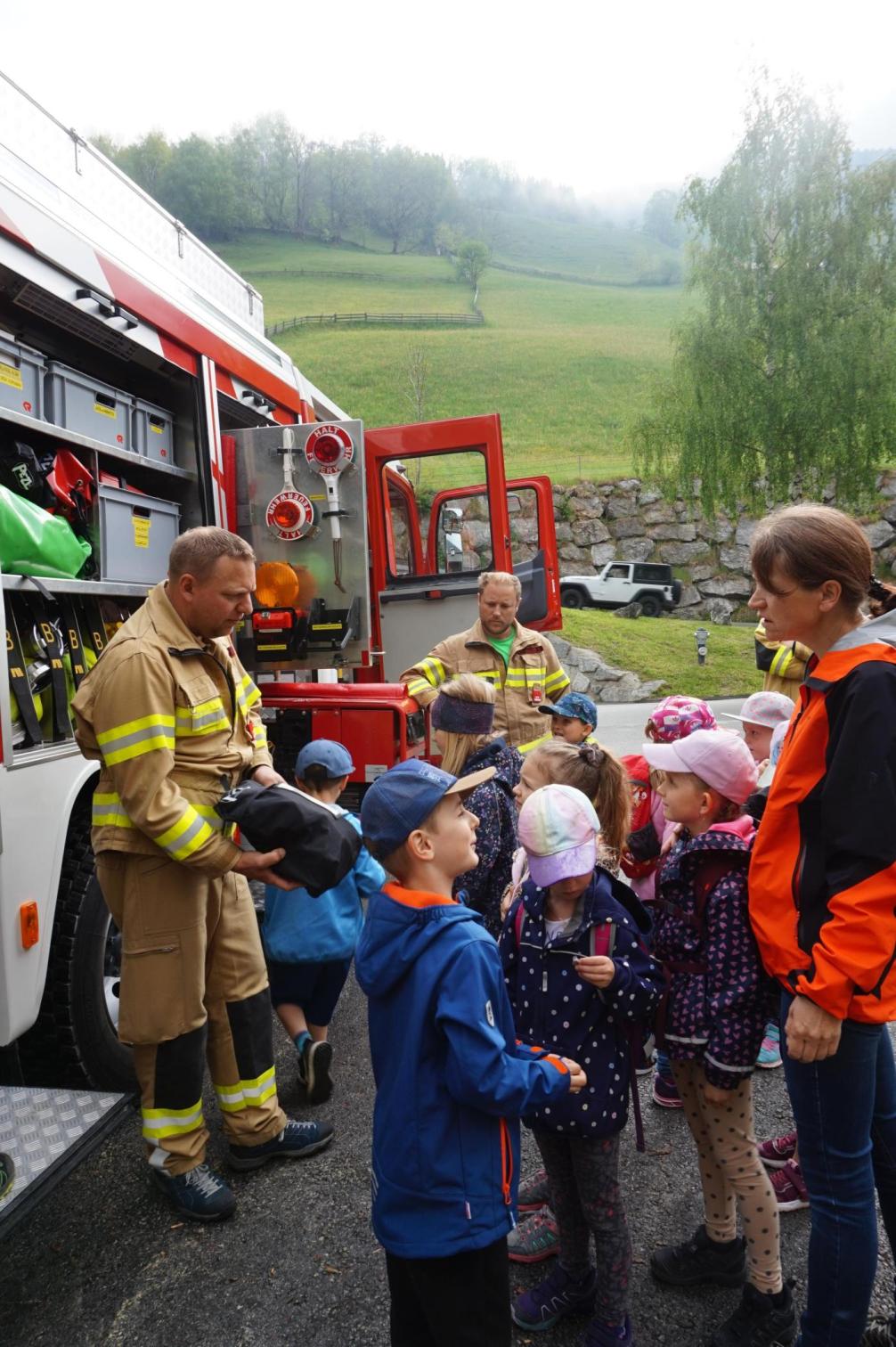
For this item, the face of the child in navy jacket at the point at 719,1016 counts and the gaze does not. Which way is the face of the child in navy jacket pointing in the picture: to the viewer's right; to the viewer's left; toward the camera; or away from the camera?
to the viewer's left

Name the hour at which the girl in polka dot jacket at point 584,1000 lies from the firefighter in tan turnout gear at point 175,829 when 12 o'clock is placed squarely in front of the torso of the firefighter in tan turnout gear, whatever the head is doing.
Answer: The girl in polka dot jacket is roughly at 12 o'clock from the firefighter in tan turnout gear.

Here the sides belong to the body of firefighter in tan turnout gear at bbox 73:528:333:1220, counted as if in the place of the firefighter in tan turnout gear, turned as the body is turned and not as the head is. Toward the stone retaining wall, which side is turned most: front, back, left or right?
left

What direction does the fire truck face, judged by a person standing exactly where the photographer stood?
facing away from the viewer and to the right of the viewer

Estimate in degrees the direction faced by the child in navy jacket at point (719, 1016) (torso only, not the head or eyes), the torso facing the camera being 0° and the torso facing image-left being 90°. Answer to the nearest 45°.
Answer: approximately 90°

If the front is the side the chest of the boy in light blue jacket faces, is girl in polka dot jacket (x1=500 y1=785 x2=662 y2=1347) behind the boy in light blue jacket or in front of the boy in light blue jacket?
behind

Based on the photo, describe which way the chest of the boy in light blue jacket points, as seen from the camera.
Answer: away from the camera

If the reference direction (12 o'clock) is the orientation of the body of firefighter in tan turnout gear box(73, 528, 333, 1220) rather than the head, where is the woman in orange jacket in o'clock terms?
The woman in orange jacket is roughly at 12 o'clock from the firefighter in tan turnout gear.

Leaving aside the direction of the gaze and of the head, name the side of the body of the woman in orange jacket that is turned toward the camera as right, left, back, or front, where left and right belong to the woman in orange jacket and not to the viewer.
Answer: left

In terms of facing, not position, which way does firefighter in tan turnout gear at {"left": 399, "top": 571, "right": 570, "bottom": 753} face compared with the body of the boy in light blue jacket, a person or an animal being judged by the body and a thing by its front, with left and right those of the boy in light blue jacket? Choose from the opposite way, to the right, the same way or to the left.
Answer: the opposite way

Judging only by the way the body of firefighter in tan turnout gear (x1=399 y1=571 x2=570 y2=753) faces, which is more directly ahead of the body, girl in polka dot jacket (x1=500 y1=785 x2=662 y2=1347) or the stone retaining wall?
the girl in polka dot jacket
